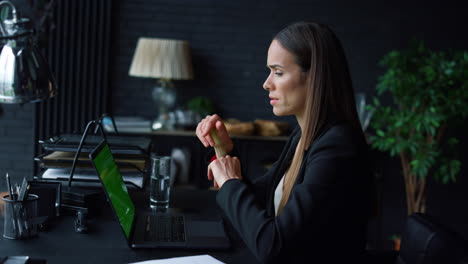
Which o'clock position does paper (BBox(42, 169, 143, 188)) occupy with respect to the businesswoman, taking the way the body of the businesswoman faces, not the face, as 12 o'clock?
The paper is roughly at 1 o'clock from the businesswoman.

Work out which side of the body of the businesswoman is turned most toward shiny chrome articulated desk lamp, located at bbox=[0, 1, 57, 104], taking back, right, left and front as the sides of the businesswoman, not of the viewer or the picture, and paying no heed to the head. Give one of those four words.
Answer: front

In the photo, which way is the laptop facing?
to the viewer's right

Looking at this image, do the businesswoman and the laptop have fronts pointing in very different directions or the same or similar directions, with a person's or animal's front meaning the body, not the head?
very different directions

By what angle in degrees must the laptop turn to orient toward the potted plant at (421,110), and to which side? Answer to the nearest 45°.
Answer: approximately 45° to its left

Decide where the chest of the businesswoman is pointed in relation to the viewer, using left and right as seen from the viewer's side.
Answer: facing to the left of the viewer

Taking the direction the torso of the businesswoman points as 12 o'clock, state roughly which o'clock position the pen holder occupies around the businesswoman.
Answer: The pen holder is roughly at 12 o'clock from the businesswoman.

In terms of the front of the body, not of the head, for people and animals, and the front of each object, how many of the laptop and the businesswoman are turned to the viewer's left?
1

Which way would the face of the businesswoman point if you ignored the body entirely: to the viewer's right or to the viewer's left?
to the viewer's left
